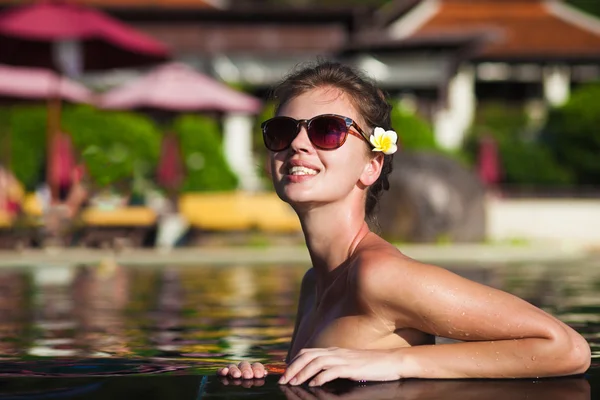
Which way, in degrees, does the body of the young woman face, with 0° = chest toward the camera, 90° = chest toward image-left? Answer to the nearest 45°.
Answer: approximately 45°

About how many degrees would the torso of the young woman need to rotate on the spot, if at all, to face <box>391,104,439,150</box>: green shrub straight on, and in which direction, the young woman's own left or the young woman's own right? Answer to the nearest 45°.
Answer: approximately 135° to the young woman's own right

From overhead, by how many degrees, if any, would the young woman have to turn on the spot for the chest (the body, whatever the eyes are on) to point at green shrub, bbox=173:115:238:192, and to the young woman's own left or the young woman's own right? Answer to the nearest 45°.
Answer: approximately 135° to the young woman's own right

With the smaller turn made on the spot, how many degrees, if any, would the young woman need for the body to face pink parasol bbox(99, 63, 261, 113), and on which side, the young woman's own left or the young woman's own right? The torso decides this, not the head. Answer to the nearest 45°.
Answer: approximately 135° to the young woman's own right

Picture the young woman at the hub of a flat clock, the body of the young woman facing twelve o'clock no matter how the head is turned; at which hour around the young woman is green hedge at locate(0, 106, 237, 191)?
The green hedge is roughly at 4 o'clock from the young woman.

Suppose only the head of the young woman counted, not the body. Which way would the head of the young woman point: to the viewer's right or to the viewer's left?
to the viewer's left

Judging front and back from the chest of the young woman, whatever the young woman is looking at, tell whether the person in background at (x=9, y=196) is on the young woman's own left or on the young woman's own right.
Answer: on the young woman's own right

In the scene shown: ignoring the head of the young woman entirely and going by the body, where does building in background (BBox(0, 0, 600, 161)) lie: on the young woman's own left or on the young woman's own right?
on the young woman's own right

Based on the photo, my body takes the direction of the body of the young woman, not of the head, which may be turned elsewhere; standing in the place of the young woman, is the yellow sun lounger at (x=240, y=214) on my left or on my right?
on my right

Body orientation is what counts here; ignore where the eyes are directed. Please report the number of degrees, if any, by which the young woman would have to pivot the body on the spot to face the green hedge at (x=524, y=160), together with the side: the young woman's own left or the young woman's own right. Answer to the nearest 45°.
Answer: approximately 135° to the young woman's own right
